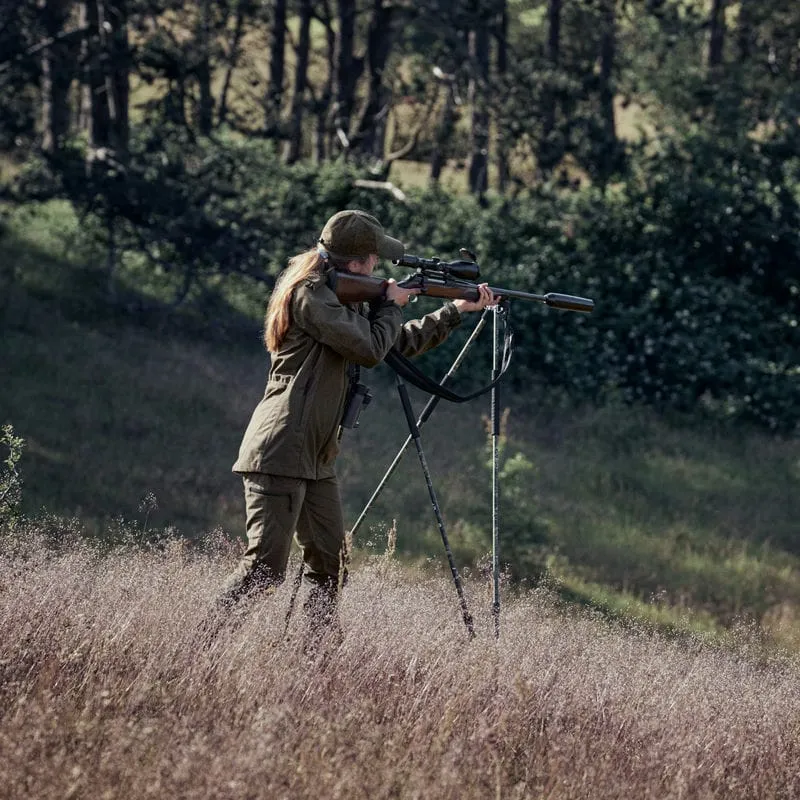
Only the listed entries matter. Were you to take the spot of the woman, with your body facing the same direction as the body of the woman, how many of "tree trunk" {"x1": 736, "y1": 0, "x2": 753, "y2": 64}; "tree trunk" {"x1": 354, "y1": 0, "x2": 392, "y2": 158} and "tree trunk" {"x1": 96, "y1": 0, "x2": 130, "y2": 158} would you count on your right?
0

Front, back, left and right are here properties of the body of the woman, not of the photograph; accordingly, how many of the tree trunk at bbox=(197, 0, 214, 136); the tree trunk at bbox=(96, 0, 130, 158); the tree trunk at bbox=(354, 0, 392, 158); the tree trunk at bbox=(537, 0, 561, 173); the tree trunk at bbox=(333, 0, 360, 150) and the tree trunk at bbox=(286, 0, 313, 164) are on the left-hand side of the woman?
6

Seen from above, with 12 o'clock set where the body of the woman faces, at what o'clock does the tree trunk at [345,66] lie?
The tree trunk is roughly at 9 o'clock from the woman.

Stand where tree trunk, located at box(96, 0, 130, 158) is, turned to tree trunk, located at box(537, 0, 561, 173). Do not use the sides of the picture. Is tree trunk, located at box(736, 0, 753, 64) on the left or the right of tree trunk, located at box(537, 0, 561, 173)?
left

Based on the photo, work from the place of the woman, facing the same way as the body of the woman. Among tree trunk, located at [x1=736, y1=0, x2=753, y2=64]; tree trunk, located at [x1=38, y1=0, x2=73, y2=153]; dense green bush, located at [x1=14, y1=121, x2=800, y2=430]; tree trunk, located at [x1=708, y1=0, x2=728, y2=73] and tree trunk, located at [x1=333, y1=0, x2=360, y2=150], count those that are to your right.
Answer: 0

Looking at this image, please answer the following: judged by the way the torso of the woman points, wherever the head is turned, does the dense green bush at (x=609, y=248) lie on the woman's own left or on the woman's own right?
on the woman's own left

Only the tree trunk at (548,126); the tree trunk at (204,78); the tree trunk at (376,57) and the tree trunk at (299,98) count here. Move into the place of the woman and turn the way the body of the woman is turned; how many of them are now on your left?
4

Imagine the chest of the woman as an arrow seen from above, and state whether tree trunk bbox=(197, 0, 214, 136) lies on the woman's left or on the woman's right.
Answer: on the woman's left

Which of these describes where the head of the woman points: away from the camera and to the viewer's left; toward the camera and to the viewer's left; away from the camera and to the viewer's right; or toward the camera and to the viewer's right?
away from the camera and to the viewer's right

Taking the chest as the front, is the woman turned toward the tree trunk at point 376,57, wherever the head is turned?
no

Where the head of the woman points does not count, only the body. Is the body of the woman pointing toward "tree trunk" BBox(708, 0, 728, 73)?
no

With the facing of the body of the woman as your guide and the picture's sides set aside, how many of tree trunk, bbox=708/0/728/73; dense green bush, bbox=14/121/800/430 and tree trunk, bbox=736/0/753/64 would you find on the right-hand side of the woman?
0

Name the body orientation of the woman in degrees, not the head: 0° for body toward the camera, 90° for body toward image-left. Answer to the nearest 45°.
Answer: approximately 270°

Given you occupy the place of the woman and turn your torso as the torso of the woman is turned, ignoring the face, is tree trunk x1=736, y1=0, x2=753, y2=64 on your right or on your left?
on your left

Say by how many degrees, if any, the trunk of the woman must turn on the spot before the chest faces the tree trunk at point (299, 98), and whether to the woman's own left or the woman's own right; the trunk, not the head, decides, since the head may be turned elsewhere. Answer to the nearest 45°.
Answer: approximately 90° to the woman's own left
